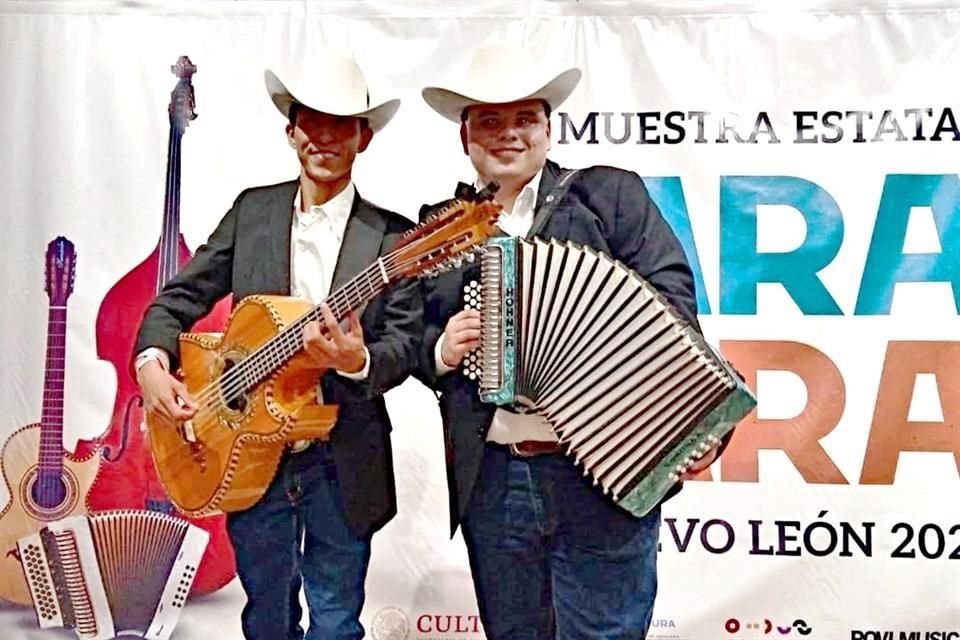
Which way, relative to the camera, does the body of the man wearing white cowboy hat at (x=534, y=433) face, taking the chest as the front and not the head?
toward the camera

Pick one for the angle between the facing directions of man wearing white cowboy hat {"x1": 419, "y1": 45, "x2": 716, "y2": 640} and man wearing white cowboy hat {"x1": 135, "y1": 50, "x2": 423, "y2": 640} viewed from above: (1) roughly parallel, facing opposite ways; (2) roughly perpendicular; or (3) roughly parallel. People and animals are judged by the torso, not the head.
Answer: roughly parallel

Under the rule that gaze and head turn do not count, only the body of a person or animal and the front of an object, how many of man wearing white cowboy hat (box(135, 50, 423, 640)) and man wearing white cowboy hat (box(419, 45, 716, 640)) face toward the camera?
2

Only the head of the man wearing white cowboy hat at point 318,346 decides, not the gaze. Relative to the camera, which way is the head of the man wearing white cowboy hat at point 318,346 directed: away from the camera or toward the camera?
toward the camera

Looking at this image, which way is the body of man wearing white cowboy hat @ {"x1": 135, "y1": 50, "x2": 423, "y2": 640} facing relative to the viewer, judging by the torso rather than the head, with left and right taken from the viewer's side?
facing the viewer
